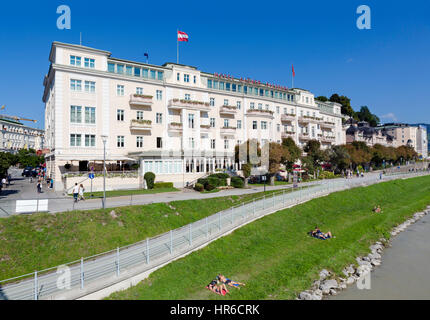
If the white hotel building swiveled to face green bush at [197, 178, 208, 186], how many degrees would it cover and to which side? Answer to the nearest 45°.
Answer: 0° — it already faces it

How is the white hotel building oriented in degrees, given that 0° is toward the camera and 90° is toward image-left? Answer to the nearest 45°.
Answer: approximately 315°

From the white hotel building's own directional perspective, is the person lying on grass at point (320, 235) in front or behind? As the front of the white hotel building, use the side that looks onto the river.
in front

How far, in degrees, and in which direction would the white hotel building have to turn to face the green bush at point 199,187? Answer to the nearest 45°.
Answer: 0° — it already faces it

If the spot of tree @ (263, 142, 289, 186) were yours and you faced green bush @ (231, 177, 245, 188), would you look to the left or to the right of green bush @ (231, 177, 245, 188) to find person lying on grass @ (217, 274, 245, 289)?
left

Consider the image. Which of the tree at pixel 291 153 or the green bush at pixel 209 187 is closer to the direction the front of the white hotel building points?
the green bush
